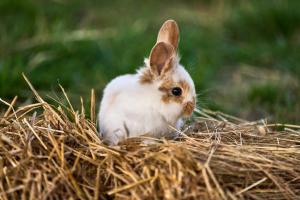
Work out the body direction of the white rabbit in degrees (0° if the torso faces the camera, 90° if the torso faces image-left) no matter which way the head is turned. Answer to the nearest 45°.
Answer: approximately 270°
